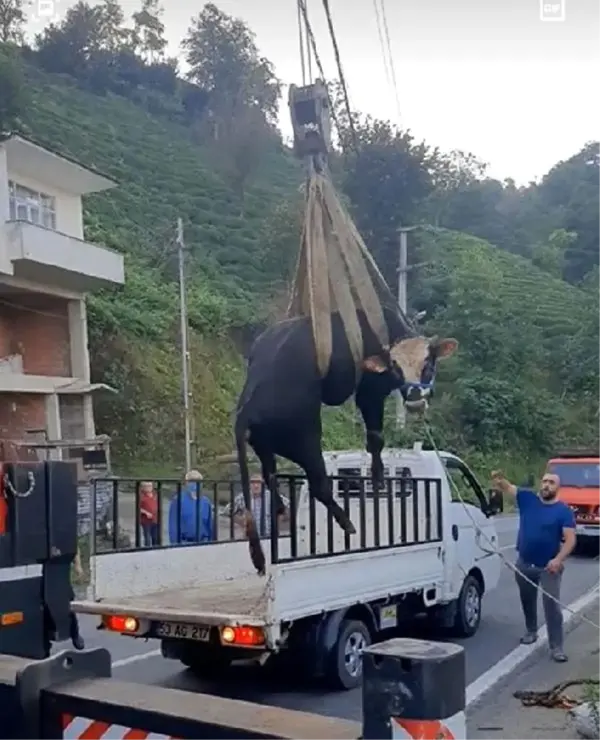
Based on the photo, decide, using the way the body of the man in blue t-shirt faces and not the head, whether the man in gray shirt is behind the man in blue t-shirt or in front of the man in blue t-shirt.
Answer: behind

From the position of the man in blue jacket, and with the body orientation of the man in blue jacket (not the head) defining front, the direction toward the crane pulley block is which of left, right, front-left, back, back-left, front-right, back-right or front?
front

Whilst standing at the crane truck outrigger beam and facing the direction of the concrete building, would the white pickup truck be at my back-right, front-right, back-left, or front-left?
front-right

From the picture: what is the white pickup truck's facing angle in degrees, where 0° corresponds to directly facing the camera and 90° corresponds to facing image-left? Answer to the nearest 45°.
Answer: approximately 225°

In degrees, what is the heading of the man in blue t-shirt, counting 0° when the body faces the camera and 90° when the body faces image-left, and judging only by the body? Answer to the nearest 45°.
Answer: approximately 45°

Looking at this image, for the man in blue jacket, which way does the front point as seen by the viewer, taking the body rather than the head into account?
toward the camera

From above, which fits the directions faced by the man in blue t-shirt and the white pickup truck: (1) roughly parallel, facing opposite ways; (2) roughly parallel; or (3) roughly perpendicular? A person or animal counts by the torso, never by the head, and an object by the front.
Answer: roughly parallel, facing opposite ways

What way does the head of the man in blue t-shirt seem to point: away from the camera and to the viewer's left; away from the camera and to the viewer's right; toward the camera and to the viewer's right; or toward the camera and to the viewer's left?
toward the camera and to the viewer's left

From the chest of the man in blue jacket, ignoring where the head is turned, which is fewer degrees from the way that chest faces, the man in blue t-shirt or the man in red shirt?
the man in blue t-shirt

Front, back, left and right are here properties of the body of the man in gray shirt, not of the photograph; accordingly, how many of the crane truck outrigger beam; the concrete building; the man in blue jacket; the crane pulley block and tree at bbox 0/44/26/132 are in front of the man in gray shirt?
2

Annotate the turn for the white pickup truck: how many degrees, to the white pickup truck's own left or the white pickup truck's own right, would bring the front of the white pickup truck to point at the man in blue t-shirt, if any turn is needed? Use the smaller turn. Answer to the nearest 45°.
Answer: approximately 45° to the white pickup truck's own right

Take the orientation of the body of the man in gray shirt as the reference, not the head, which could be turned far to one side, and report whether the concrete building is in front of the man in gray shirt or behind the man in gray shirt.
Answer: behind

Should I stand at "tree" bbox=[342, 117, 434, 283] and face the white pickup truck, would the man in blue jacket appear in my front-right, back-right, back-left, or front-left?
front-right

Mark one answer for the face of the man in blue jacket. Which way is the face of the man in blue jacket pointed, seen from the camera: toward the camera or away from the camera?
toward the camera

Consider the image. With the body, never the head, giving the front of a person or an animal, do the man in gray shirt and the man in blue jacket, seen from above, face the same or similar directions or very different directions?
same or similar directions

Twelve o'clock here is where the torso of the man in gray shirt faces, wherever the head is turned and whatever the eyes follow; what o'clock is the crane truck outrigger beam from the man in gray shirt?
The crane truck outrigger beam is roughly at 12 o'clock from the man in gray shirt.

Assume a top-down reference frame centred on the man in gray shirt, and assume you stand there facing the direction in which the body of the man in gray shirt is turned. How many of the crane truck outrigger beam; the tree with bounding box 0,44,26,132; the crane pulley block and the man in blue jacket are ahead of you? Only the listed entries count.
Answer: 2
